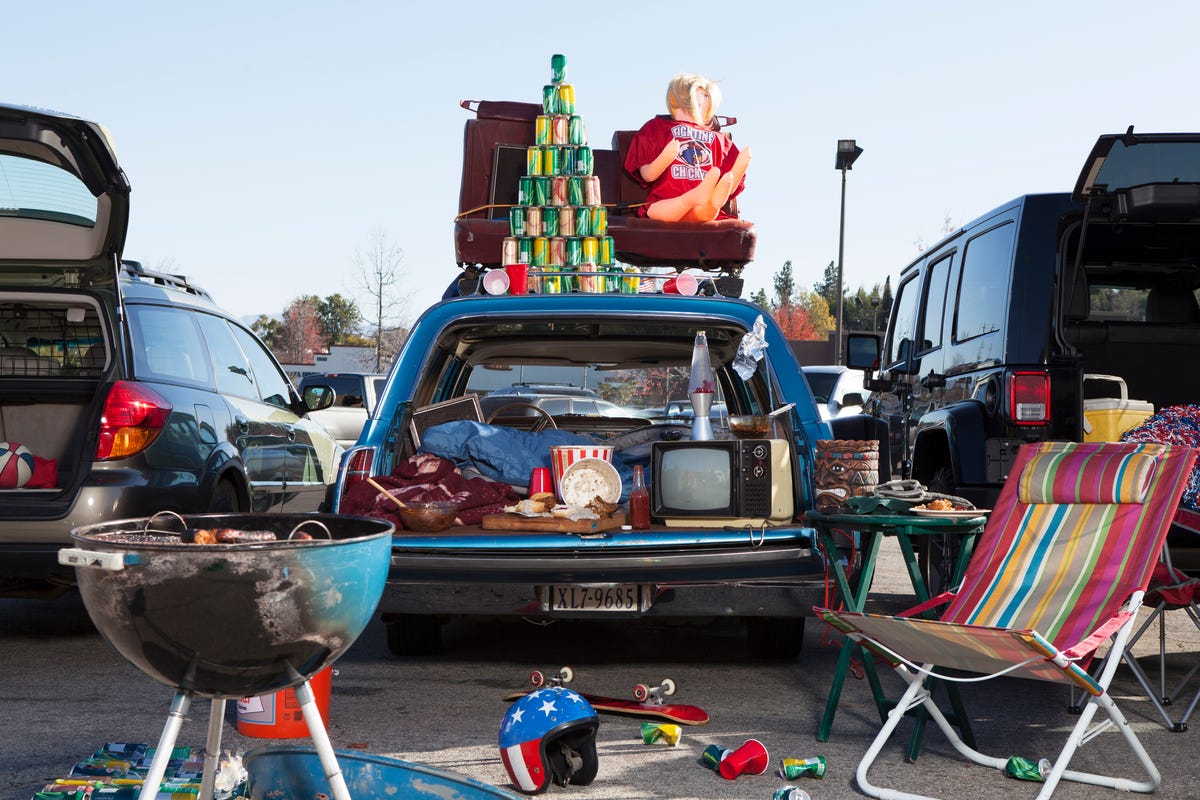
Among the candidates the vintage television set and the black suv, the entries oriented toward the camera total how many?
1

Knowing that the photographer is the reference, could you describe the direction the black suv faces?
facing away from the viewer and to the left of the viewer

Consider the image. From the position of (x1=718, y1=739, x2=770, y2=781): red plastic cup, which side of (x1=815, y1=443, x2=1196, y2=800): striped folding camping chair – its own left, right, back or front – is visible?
front

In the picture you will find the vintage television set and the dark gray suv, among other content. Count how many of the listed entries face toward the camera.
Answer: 1

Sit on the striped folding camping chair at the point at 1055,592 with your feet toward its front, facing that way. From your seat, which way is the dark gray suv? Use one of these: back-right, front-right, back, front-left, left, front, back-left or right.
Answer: front-right

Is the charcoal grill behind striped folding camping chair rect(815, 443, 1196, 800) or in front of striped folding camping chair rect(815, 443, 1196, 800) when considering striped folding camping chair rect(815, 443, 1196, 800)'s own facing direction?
in front

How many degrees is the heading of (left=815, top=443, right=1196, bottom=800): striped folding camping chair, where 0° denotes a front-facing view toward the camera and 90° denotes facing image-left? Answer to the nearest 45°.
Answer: approximately 45°

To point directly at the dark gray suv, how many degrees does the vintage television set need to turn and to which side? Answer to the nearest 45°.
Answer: approximately 90° to its right

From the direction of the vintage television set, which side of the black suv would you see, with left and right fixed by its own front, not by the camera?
left

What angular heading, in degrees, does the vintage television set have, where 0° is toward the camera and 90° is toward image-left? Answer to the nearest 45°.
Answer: approximately 0°

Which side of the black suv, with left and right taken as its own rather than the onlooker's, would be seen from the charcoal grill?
left

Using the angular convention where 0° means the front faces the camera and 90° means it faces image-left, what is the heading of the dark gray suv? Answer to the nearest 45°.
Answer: approximately 225°

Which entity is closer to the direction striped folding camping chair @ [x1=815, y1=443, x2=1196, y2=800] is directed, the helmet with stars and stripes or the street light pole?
the helmet with stars and stripes

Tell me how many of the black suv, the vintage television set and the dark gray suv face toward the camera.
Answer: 1

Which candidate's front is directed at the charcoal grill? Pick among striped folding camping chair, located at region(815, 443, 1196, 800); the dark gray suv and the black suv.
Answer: the striped folding camping chair
